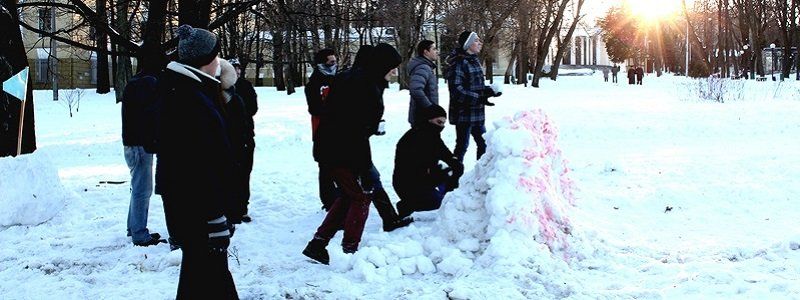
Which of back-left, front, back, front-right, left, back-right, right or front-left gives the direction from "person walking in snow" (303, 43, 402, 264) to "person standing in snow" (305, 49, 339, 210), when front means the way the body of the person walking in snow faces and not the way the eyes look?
left

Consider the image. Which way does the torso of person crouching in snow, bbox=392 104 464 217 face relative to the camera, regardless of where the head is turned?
to the viewer's right

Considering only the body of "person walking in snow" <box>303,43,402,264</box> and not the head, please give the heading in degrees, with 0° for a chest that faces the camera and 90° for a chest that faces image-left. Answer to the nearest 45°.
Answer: approximately 270°

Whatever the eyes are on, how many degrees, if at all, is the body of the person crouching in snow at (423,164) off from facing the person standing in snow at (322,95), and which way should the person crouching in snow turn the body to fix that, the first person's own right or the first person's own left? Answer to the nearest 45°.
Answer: approximately 135° to the first person's own left
